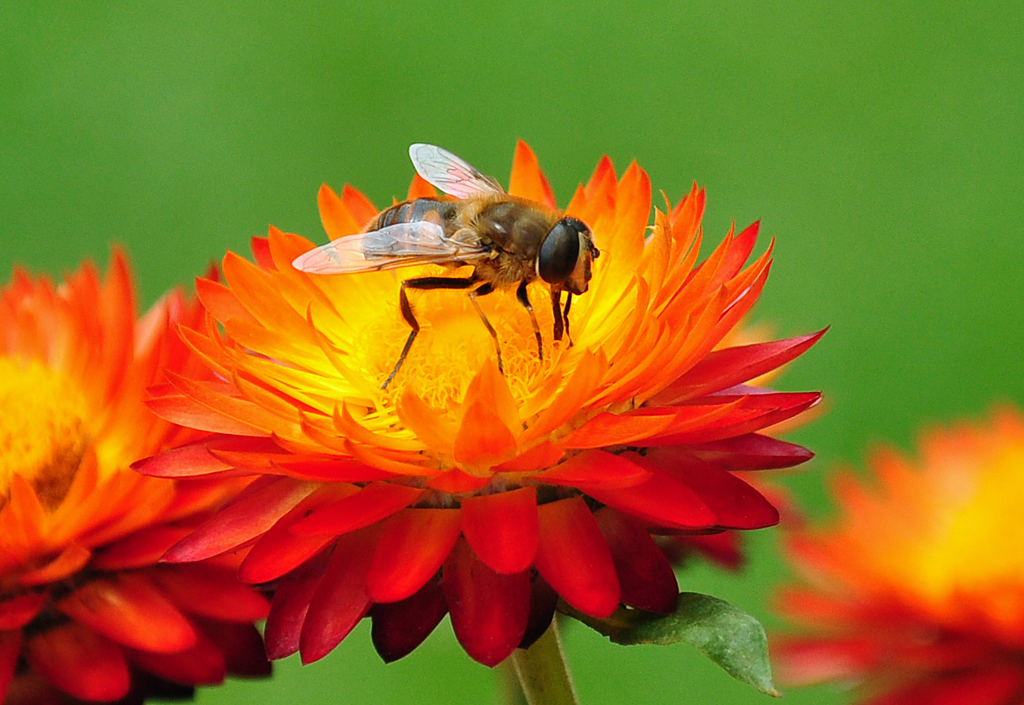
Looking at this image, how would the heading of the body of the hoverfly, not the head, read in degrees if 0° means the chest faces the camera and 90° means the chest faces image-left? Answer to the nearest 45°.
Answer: approximately 270°

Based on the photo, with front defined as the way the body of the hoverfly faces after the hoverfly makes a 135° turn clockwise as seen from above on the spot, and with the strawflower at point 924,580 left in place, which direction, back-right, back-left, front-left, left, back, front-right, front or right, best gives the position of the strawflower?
back-left
